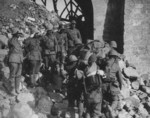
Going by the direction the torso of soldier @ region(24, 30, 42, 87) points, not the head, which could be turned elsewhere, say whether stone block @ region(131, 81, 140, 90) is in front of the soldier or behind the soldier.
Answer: in front

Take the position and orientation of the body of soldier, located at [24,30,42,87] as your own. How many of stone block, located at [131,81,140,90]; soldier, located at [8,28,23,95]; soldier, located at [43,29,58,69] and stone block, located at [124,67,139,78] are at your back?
1
